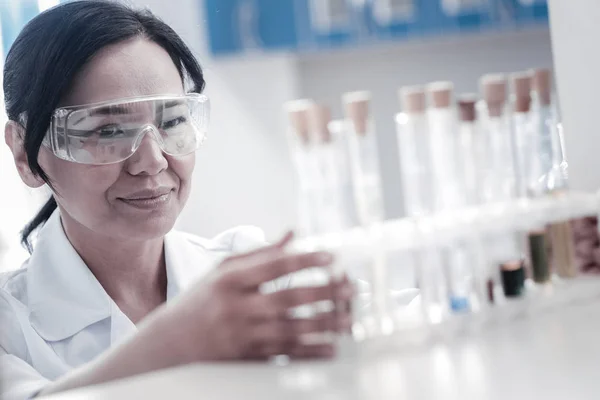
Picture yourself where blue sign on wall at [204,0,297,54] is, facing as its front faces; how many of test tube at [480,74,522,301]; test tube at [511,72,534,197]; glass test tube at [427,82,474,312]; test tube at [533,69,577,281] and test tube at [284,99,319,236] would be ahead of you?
5

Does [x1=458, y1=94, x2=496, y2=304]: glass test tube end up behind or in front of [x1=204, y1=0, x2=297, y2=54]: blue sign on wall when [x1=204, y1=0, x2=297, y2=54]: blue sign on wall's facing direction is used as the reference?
in front

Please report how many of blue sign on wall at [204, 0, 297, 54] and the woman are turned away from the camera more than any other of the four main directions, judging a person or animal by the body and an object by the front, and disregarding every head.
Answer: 0

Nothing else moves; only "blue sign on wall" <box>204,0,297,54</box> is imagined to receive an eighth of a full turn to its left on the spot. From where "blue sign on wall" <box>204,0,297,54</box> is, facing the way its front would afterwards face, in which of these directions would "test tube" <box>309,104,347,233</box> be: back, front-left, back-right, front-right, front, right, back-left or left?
front-right

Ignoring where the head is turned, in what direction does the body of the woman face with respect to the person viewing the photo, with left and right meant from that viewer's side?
facing the viewer and to the right of the viewer

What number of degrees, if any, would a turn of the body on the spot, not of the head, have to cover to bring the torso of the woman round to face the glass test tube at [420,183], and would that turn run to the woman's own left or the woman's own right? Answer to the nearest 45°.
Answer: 0° — they already face it

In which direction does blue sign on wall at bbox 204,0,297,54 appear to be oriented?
toward the camera

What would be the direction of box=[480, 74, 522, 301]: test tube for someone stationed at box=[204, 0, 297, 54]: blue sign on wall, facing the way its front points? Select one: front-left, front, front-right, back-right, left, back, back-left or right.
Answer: front

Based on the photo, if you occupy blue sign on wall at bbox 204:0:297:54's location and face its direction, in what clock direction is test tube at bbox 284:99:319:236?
The test tube is roughly at 12 o'clock from the blue sign on wall.

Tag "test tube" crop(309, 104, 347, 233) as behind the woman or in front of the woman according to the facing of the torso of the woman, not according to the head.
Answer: in front

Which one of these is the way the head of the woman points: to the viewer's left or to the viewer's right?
to the viewer's right

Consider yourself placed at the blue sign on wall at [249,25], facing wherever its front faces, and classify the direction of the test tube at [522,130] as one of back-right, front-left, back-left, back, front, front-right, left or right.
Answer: front

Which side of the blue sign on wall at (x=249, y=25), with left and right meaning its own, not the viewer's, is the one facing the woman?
front
